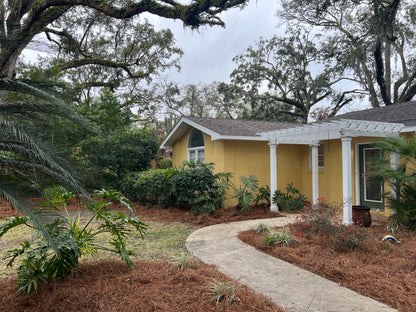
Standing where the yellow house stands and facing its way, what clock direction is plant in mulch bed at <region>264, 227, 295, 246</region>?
The plant in mulch bed is roughly at 11 o'clock from the yellow house.

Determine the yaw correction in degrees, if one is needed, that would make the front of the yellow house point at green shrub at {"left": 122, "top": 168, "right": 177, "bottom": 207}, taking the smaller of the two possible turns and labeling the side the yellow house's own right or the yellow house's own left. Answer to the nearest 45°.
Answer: approximately 45° to the yellow house's own right

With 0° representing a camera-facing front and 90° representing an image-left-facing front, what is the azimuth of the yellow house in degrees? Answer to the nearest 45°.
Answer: approximately 45°

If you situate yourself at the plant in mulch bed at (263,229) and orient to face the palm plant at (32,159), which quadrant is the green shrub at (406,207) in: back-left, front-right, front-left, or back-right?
back-left

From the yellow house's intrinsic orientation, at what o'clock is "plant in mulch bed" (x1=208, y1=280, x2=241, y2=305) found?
The plant in mulch bed is roughly at 11 o'clock from the yellow house.

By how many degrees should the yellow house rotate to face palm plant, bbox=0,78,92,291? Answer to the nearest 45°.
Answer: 0° — it already faces it

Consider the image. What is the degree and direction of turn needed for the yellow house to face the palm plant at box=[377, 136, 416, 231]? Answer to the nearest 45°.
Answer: approximately 90° to its left

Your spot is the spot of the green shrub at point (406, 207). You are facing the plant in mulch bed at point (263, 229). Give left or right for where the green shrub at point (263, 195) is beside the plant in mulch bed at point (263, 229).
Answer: right
